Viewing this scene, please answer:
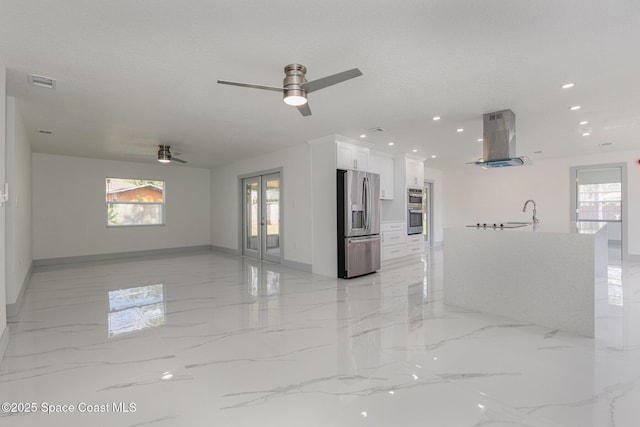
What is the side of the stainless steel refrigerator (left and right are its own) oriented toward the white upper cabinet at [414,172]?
left

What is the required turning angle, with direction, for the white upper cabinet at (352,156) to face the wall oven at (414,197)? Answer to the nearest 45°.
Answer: approximately 90° to its left

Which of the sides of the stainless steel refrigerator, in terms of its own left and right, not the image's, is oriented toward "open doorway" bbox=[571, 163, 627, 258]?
left

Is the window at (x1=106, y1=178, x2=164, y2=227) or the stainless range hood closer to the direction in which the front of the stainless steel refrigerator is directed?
the stainless range hood

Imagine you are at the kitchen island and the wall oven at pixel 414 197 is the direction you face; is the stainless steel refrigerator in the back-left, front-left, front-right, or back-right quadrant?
front-left

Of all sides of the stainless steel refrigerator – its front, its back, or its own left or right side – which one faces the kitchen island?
front

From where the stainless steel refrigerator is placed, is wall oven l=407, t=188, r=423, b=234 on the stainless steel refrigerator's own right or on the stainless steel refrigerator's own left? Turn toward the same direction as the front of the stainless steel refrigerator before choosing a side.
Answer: on the stainless steel refrigerator's own left

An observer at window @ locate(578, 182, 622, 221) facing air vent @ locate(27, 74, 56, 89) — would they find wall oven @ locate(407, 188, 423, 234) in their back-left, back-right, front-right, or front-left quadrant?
front-right

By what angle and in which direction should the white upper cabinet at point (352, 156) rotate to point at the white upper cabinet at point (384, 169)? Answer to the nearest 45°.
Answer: approximately 90° to its left

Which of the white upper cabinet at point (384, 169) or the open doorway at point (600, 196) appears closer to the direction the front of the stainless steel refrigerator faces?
the open doorway

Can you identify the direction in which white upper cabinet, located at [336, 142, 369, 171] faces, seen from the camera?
facing the viewer and to the right of the viewer

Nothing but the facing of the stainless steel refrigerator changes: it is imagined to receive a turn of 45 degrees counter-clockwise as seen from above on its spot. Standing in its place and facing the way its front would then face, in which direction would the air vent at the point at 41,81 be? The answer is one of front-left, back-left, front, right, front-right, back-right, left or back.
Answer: back-right

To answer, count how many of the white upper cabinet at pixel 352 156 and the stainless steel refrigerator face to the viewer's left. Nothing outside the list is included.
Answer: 0

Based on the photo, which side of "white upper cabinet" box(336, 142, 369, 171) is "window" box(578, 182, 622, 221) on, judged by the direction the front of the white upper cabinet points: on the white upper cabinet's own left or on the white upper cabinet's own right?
on the white upper cabinet's own left

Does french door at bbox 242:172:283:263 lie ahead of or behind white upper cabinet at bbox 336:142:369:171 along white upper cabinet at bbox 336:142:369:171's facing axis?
behind

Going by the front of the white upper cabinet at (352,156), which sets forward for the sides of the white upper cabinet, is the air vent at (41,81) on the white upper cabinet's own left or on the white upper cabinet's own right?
on the white upper cabinet's own right

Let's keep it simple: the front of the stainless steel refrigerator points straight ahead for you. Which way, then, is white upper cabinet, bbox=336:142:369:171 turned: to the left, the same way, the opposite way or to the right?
the same way

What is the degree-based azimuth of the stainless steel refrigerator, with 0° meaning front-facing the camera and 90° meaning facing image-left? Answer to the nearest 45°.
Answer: approximately 315°

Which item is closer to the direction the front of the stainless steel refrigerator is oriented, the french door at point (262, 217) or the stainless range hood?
the stainless range hood
